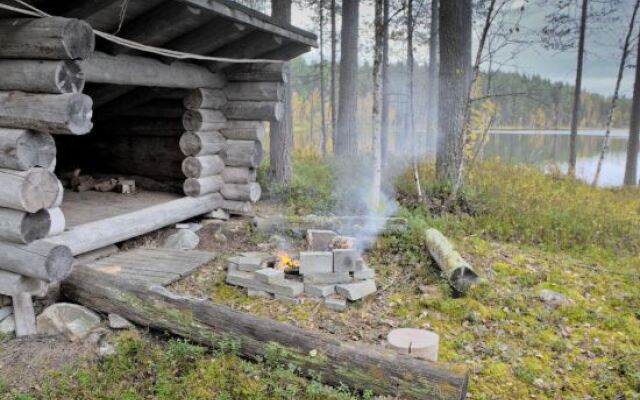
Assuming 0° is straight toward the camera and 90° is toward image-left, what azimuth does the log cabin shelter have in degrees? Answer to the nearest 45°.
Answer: approximately 315°

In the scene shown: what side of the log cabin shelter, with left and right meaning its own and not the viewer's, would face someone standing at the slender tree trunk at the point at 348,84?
left

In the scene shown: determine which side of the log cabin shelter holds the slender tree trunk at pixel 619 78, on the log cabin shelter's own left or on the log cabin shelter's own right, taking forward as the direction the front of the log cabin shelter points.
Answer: on the log cabin shelter's own left

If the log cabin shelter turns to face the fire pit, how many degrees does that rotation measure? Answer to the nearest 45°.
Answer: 0° — it already faces it

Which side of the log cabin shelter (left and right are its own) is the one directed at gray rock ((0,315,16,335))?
right

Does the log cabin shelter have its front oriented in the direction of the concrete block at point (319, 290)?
yes

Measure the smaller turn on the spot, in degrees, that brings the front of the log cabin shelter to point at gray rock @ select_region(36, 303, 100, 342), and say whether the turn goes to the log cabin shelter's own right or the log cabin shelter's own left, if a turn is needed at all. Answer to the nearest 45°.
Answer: approximately 45° to the log cabin shelter's own right

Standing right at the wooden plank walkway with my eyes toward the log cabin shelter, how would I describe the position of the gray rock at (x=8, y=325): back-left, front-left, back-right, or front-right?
back-left

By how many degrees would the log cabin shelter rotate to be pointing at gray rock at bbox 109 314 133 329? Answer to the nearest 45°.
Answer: approximately 45° to its right

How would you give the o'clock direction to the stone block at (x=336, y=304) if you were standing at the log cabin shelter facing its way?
The stone block is roughly at 12 o'clock from the log cabin shelter.

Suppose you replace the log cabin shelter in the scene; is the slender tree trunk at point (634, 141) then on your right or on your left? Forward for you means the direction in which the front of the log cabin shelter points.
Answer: on your left

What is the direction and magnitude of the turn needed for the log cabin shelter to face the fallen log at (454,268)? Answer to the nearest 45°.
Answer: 0° — it already faces it

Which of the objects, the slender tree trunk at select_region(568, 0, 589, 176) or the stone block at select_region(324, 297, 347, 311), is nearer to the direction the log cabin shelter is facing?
the stone block

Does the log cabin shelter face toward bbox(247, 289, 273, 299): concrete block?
yes

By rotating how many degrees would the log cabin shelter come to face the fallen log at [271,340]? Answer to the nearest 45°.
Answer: approximately 45° to its right
